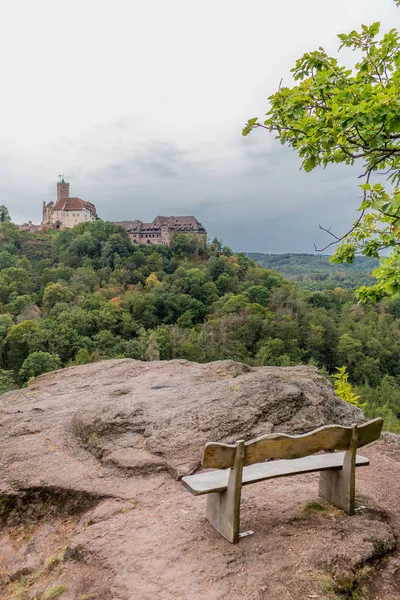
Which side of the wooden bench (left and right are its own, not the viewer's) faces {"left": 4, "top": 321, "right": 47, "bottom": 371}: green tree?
front

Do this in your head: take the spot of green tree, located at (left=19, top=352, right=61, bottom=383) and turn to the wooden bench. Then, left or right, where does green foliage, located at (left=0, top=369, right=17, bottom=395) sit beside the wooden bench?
right

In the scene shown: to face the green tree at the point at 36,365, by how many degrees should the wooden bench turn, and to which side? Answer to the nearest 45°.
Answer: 0° — it already faces it

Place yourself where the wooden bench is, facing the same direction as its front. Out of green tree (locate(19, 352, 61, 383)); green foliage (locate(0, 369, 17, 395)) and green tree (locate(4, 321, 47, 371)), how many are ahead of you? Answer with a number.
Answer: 3

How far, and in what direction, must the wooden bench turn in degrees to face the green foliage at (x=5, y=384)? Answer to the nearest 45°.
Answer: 0° — it already faces it

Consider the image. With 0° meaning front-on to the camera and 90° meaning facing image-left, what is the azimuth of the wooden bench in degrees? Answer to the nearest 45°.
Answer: approximately 135°
